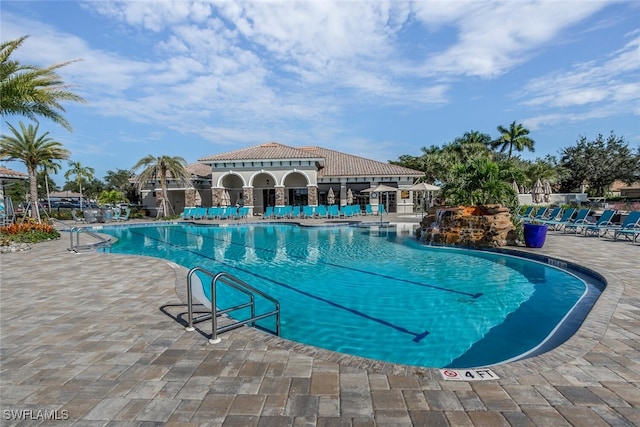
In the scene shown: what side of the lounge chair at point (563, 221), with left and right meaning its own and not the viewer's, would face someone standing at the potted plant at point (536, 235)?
left

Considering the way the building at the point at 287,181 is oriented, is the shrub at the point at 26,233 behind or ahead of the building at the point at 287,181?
ahead

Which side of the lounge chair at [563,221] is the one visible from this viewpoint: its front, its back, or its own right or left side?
left

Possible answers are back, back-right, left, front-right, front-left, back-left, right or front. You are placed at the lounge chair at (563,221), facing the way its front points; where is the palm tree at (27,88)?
front-left

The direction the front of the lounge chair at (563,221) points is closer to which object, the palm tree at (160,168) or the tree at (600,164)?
the palm tree

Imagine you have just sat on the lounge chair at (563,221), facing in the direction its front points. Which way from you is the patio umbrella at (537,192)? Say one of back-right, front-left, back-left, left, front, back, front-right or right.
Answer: right

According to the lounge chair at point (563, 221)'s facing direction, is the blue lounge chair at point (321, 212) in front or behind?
in front

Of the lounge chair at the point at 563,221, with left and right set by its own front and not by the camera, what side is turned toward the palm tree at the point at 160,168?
front

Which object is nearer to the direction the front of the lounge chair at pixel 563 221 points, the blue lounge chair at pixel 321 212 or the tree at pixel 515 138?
the blue lounge chair

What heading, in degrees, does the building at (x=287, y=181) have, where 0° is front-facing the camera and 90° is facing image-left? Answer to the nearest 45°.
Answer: approximately 0°

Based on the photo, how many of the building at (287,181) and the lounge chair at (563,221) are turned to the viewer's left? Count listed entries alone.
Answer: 1

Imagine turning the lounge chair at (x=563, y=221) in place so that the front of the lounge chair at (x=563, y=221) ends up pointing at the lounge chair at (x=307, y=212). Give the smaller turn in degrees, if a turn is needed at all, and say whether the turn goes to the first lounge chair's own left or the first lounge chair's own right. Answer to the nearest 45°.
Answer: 0° — it already faces it

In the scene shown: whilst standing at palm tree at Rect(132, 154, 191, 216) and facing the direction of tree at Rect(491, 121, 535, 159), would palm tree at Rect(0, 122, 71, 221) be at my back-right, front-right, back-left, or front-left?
back-right

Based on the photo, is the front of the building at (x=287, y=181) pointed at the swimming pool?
yes
